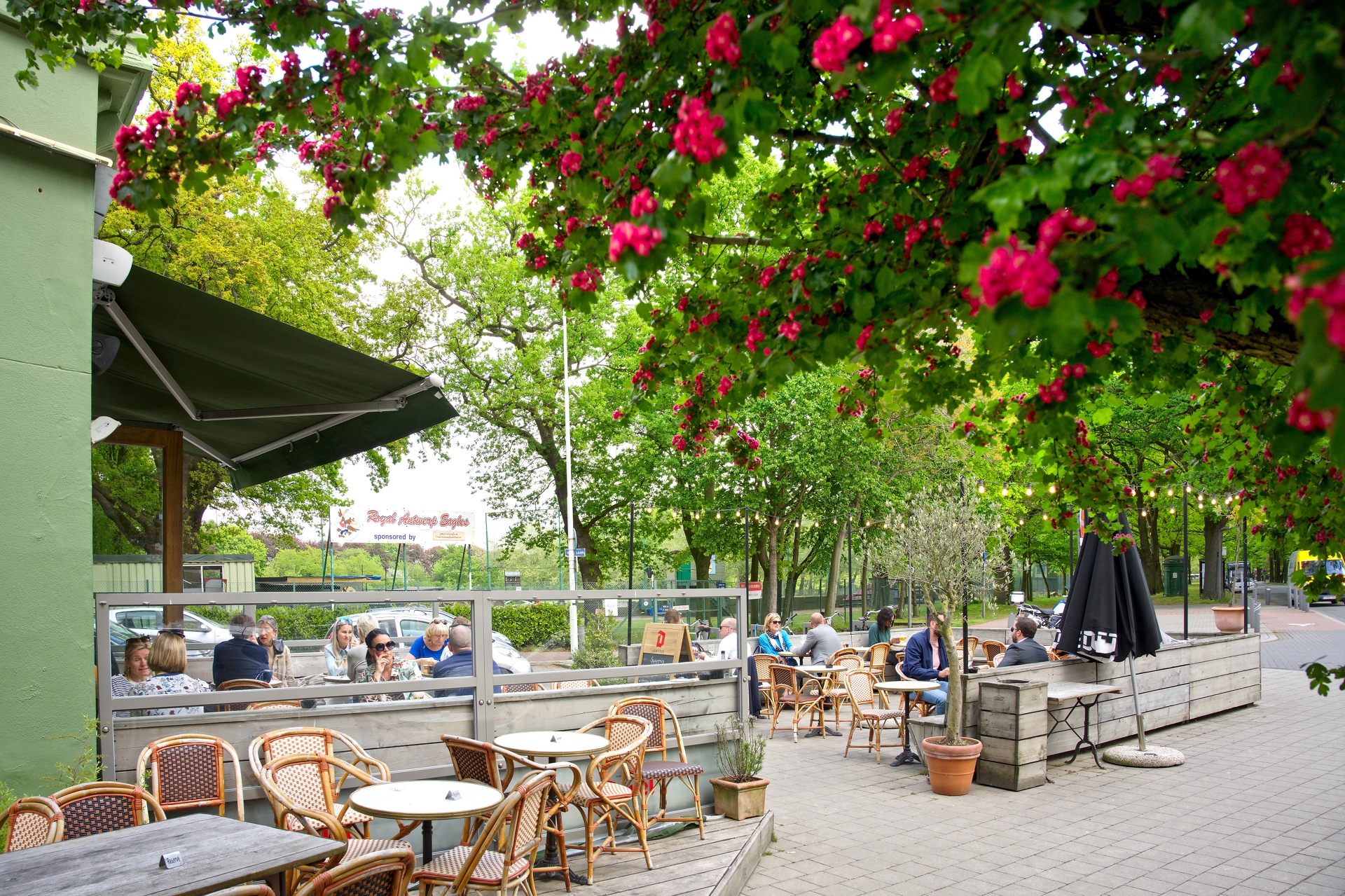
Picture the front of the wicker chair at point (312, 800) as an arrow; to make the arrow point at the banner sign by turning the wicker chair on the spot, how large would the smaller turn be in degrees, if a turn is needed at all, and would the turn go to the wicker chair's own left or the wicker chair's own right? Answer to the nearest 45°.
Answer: approximately 135° to the wicker chair's own left

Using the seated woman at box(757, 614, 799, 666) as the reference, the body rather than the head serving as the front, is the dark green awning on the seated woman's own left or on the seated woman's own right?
on the seated woman's own right

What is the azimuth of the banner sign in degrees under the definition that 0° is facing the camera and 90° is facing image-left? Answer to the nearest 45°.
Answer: approximately 0°

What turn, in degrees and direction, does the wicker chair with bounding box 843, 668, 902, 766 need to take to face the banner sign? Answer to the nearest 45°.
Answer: approximately 180°

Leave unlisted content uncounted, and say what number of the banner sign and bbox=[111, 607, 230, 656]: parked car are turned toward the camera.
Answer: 1

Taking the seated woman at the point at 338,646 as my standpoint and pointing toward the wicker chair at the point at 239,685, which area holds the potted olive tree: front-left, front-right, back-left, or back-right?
back-left

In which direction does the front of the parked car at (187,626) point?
to the viewer's right
